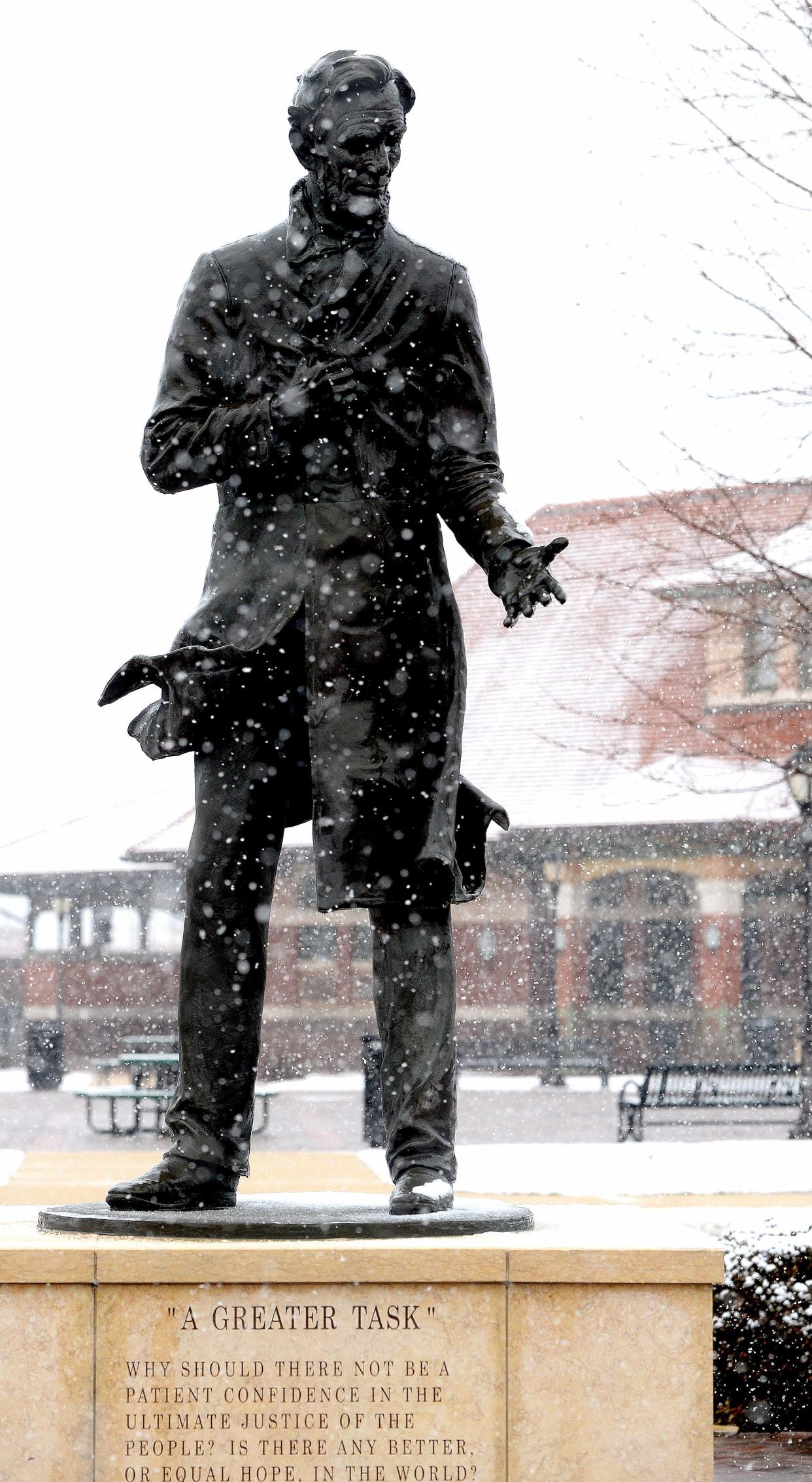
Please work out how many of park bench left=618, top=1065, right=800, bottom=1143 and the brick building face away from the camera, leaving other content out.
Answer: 0

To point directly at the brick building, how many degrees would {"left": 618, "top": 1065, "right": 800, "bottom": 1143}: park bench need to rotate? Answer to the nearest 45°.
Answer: approximately 135° to its right

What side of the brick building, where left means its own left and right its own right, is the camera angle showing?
front

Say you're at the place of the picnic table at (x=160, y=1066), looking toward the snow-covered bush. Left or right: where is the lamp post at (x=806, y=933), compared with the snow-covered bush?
left

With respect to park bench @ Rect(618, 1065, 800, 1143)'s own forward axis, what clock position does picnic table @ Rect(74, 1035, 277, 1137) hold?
The picnic table is roughly at 2 o'clock from the park bench.

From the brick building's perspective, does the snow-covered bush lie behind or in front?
in front

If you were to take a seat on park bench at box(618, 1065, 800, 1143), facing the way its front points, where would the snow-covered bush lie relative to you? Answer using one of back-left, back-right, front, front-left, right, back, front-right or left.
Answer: front-left

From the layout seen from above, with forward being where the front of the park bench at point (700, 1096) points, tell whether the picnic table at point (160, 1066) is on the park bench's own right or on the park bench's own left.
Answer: on the park bench's own right

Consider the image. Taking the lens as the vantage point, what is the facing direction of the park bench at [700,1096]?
facing the viewer and to the left of the viewer

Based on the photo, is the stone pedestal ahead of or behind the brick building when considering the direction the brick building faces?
ahead
